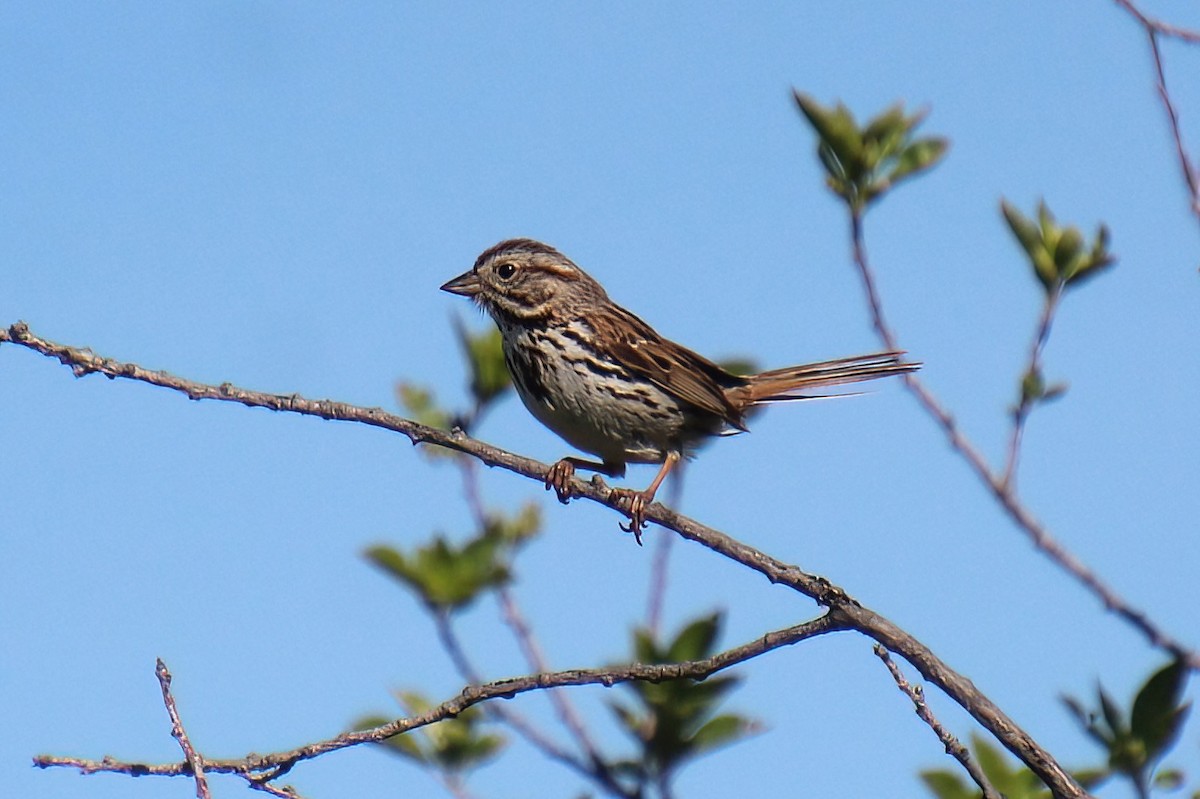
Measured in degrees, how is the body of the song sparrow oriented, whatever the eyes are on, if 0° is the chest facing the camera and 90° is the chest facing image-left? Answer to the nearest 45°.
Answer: approximately 90°
